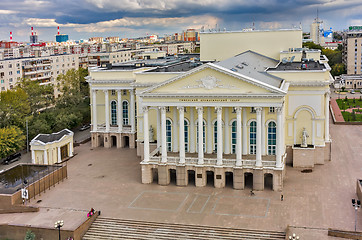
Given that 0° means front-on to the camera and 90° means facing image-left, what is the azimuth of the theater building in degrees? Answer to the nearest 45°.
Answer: approximately 0°

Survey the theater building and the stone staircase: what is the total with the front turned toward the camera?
2

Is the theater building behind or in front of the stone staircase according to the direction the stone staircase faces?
behind
